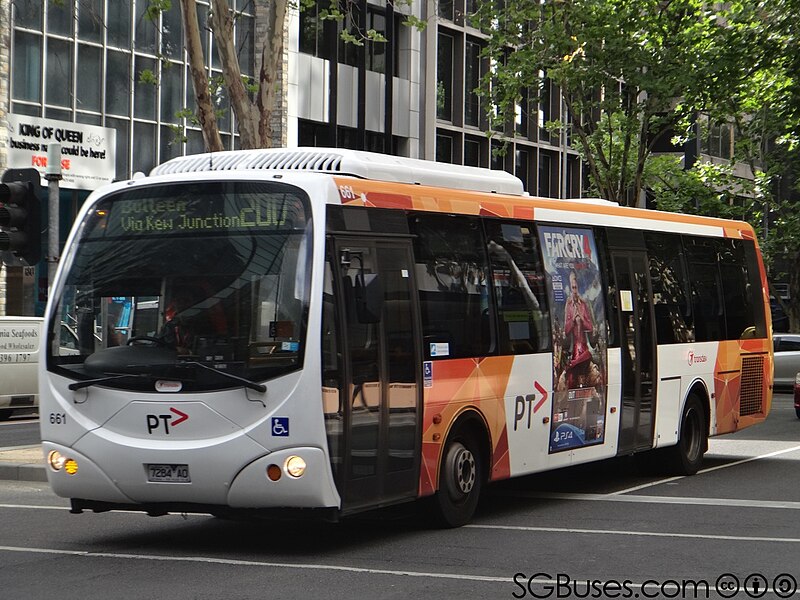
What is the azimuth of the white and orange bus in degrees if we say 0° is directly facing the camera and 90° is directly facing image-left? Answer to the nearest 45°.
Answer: approximately 45°

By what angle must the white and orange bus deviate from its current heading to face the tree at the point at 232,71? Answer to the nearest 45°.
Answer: approximately 135° to its right

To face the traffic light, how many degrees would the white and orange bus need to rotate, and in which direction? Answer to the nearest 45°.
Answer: approximately 90° to its right

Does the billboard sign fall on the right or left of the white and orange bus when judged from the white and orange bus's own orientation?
on its right

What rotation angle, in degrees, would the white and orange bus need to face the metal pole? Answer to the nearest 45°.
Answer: approximately 90° to its right
